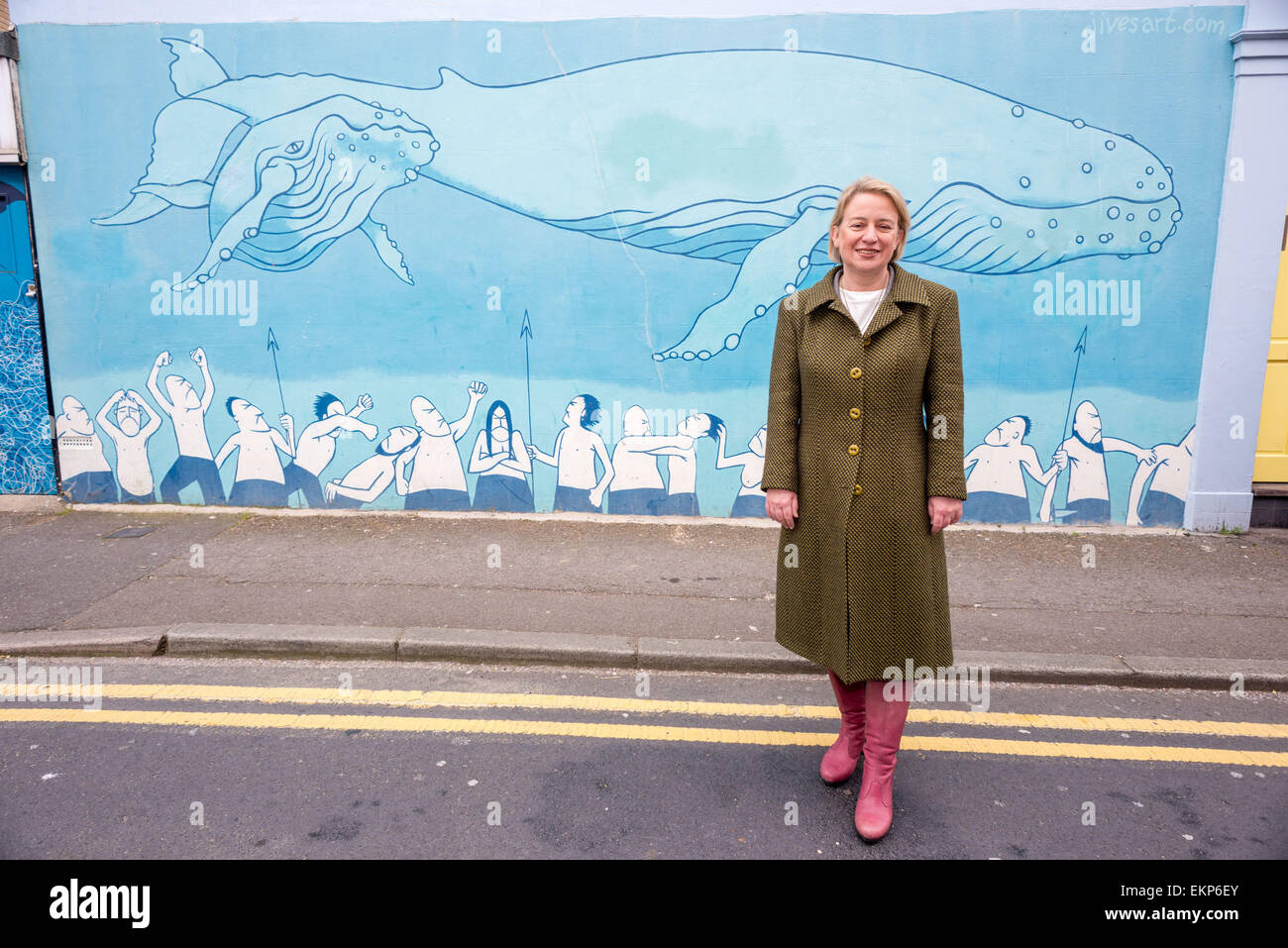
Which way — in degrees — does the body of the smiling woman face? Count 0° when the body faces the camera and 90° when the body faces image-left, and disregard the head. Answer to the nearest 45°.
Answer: approximately 0°
